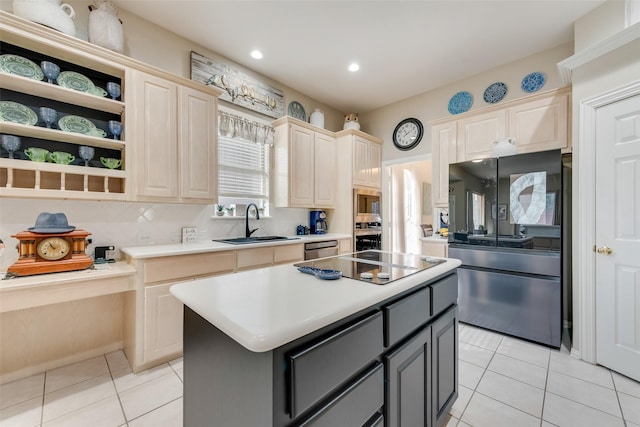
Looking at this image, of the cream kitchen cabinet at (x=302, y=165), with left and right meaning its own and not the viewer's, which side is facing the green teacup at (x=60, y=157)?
right

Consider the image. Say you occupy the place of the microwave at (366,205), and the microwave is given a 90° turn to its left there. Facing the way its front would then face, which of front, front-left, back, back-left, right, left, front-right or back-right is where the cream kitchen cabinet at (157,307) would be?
back

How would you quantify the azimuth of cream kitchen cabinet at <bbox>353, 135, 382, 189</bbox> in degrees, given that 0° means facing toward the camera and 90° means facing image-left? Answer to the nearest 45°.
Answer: approximately 315°

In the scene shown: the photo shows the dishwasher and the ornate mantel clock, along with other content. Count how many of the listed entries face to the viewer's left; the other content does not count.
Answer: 0

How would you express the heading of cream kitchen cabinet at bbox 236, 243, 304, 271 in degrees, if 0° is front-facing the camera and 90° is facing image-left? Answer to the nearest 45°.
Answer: approximately 315°

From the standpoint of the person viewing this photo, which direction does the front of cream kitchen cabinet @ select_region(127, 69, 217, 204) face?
facing the viewer and to the right of the viewer

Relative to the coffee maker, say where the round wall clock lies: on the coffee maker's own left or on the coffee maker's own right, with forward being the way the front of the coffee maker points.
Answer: on the coffee maker's own left

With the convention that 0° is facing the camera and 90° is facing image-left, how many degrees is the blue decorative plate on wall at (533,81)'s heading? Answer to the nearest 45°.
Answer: approximately 0°

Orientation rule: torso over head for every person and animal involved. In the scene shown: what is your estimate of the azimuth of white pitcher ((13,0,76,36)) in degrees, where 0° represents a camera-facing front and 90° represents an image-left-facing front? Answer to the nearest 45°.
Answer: approximately 90°

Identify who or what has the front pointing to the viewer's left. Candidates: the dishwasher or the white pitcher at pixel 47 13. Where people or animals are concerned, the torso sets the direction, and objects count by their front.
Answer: the white pitcher

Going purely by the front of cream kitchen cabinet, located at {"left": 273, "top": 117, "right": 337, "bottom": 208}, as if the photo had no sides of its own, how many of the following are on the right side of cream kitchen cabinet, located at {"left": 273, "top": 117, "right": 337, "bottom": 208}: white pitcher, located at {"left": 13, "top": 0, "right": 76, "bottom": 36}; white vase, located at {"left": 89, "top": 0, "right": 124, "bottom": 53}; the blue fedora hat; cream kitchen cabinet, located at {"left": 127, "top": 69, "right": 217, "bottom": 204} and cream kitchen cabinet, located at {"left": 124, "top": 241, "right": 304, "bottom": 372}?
5

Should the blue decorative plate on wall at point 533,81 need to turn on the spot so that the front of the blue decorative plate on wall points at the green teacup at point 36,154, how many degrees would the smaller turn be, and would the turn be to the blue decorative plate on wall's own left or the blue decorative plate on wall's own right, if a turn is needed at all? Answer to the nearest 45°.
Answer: approximately 45° to the blue decorative plate on wall's own right

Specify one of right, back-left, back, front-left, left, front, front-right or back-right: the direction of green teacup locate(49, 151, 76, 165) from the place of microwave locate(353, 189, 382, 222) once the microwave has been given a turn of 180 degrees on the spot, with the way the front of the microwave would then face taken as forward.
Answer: left
